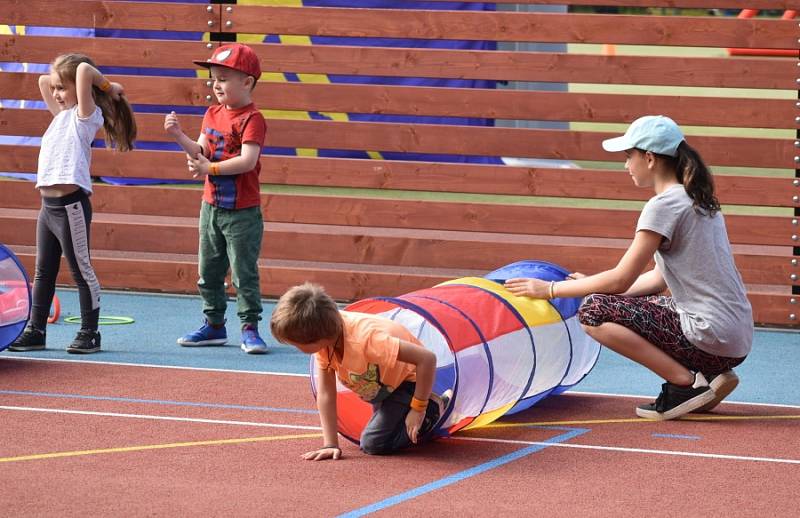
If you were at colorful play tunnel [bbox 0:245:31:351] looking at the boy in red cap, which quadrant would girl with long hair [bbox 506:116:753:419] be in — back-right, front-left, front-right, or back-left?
front-right

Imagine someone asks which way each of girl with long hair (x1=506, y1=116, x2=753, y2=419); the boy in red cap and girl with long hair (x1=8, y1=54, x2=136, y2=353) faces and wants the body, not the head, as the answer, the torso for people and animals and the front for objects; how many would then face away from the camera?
0

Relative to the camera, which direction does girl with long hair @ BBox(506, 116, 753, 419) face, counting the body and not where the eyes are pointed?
to the viewer's left

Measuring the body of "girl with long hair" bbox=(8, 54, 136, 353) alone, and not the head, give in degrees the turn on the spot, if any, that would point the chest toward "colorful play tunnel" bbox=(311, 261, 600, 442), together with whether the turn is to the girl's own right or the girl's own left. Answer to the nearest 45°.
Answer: approximately 90° to the girl's own left

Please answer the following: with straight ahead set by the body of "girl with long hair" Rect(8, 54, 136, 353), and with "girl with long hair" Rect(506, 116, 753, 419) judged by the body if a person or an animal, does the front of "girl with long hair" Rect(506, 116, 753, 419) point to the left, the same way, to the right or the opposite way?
to the right

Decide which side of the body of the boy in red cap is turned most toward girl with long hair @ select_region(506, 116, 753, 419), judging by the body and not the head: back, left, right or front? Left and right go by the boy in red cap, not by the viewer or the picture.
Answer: left

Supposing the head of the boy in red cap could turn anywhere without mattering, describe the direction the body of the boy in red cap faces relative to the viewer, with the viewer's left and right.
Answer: facing the viewer and to the left of the viewer

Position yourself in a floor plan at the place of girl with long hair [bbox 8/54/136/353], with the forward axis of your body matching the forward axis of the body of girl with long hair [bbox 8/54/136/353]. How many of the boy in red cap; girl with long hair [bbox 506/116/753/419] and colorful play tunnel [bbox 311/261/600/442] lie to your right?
0

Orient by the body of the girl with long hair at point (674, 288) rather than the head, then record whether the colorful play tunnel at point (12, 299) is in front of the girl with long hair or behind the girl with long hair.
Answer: in front

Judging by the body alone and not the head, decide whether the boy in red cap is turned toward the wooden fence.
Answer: no

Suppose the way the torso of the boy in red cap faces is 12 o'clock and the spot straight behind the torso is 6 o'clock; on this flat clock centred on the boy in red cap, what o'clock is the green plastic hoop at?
The green plastic hoop is roughly at 3 o'clock from the boy in red cap.

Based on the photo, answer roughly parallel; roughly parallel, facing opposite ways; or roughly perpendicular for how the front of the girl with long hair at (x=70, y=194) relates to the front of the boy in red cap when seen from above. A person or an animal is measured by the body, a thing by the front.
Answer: roughly parallel

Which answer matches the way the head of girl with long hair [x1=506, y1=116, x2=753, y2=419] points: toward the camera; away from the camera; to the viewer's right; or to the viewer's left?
to the viewer's left

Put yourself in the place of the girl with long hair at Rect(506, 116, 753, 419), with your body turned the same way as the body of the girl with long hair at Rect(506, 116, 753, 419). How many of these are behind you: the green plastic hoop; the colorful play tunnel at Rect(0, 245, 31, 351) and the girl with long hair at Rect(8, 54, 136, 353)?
0

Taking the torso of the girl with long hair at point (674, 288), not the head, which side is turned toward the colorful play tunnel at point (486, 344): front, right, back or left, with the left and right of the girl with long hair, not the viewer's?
front
